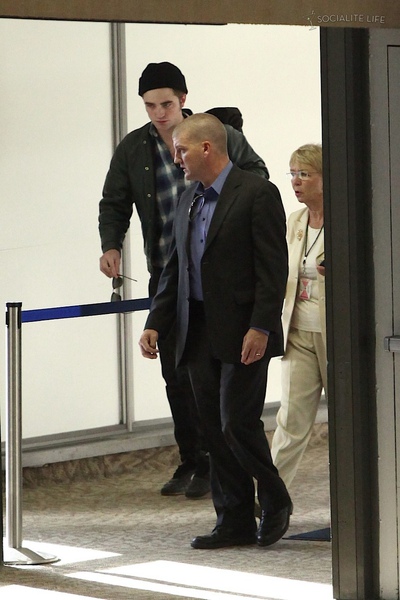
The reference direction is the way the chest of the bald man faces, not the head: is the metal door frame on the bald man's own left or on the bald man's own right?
on the bald man's own left

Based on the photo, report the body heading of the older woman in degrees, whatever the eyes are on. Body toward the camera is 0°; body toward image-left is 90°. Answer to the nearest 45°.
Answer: approximately 45°

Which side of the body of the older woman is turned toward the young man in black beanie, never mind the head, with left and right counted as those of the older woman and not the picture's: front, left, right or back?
right

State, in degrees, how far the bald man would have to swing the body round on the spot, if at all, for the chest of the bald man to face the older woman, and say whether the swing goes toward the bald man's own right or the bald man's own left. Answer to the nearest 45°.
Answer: approximately 180°

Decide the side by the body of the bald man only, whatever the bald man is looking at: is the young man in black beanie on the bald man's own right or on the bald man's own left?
on the bald man's own right
